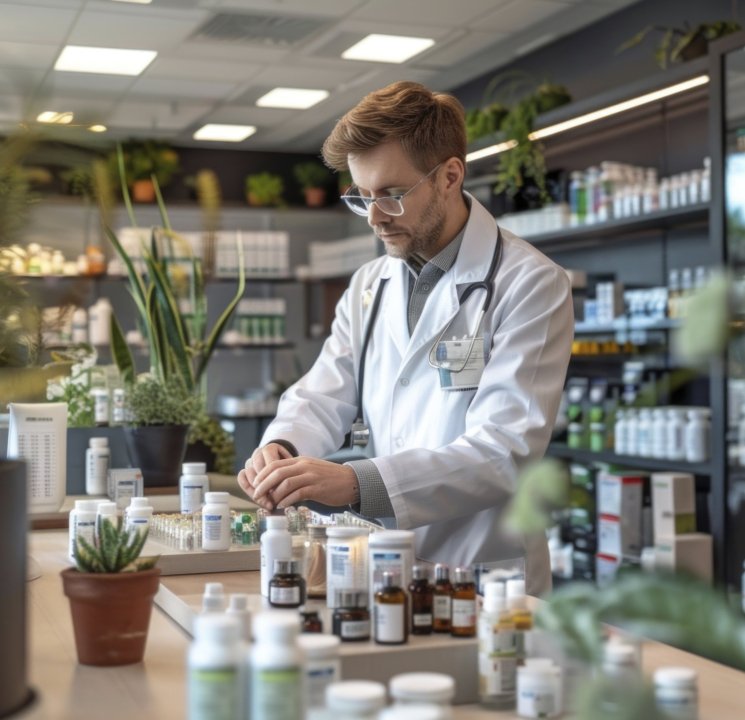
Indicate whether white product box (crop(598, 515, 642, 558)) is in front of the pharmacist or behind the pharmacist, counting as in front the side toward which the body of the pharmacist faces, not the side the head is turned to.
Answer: behind

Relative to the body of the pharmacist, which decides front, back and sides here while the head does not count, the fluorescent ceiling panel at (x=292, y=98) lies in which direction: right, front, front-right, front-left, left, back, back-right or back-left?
back-right

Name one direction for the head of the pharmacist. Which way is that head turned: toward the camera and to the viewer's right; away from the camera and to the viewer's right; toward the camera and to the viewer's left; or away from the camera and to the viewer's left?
toward the camera and to the viewer's left

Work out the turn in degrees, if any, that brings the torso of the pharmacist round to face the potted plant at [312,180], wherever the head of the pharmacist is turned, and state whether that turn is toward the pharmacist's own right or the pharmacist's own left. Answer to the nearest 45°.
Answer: approximately 135° to the pharmacist's own right

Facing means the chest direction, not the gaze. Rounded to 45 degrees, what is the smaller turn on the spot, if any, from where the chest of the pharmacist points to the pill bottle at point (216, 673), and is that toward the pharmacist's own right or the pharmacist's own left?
approximately 45° to the pharmacist's own left

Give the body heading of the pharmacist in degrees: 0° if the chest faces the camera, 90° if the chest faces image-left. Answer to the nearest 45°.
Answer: approximately 45°

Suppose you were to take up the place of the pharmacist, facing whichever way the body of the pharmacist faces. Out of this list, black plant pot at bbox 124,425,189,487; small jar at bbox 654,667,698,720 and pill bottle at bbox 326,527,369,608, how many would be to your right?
1

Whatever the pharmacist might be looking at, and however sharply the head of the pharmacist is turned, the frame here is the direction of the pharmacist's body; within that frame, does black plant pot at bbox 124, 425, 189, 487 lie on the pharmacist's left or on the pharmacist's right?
on the pharmacist's right

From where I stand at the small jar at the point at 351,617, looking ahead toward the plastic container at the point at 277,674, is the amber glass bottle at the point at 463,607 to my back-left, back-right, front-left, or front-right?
back-left

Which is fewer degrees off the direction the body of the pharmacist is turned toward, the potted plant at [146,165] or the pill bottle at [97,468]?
the pill bottle

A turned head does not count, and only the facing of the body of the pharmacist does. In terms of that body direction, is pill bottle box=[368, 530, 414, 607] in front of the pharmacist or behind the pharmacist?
in front

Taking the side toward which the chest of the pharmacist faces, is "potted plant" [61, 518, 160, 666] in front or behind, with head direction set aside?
in front

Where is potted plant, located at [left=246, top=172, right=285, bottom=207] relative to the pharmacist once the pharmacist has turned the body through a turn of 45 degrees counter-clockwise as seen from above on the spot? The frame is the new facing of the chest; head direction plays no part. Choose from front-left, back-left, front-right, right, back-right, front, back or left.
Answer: back

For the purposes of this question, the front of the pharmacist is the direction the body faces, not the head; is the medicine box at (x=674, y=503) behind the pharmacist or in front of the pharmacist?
behind
